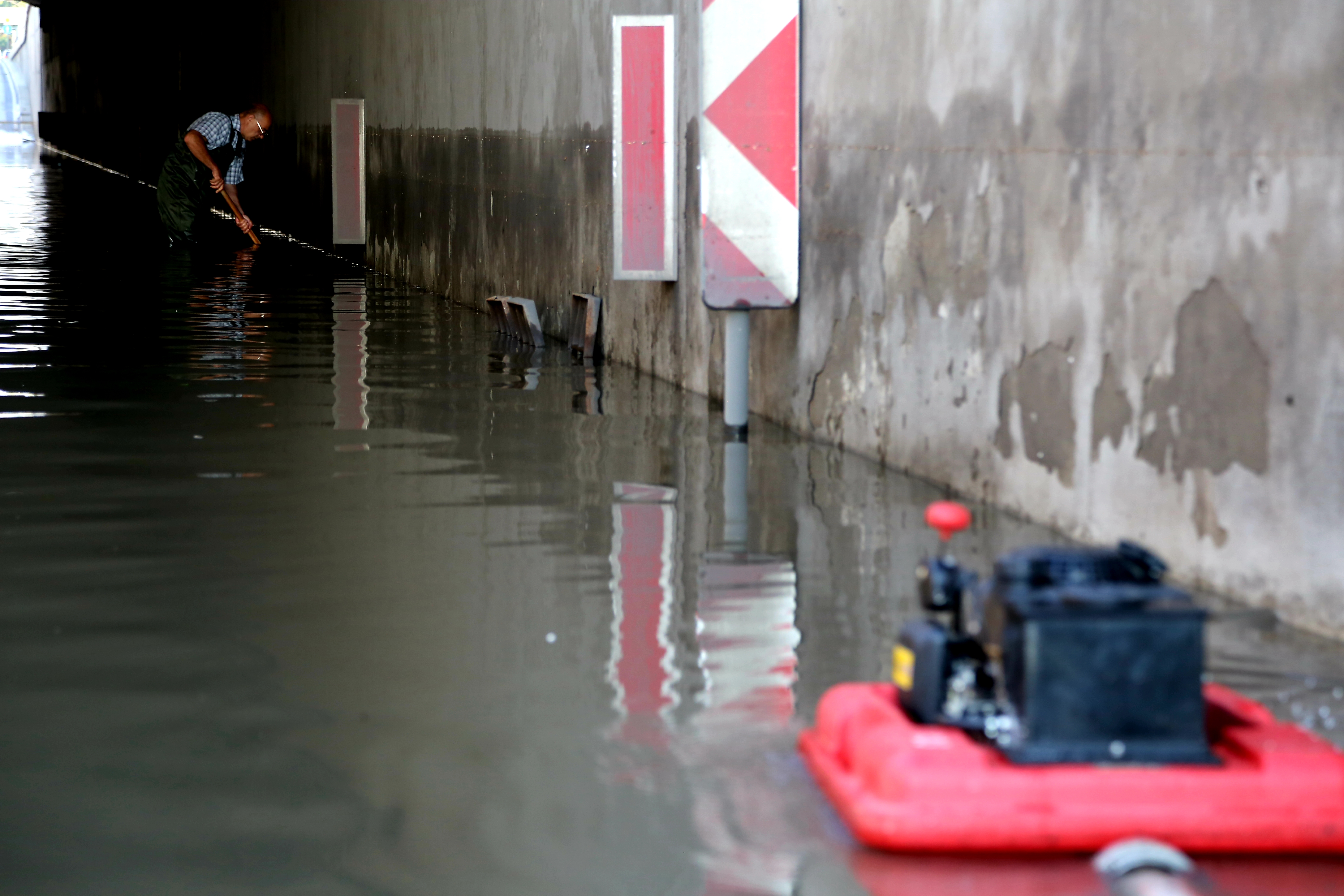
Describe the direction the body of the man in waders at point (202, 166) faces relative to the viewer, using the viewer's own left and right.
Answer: facing to the right of the viewer

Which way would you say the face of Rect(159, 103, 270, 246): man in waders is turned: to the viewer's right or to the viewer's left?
to the viewer's right

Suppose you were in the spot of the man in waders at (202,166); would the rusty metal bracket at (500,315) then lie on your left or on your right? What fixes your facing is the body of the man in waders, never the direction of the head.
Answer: on your right
